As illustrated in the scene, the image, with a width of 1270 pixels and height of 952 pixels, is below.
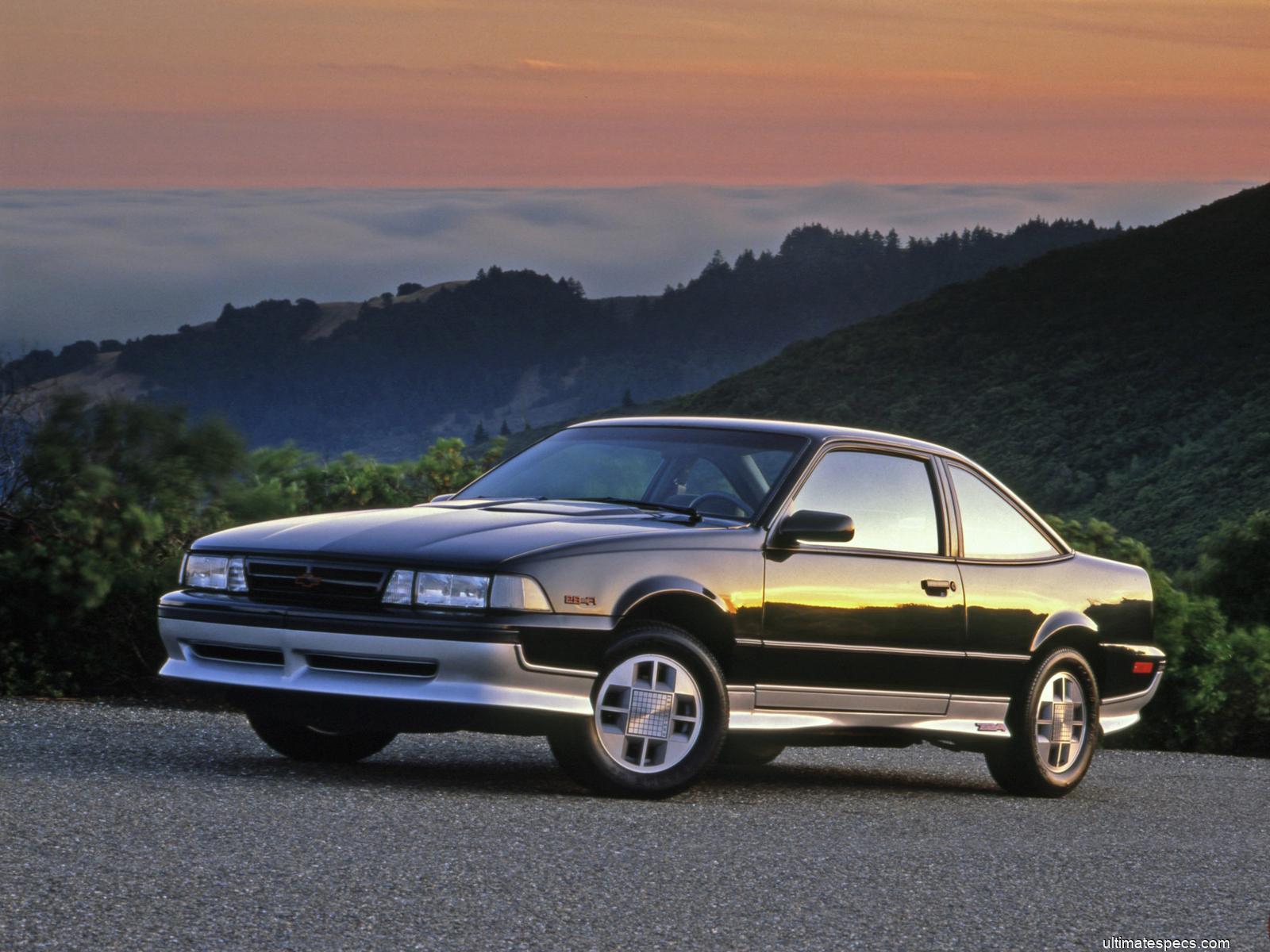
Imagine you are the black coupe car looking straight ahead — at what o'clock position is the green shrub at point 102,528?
The green shrub is roughly at 3 o'clock from the black coupe car.

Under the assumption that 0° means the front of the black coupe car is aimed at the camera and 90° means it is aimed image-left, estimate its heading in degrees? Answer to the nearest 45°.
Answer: approximately 45°
